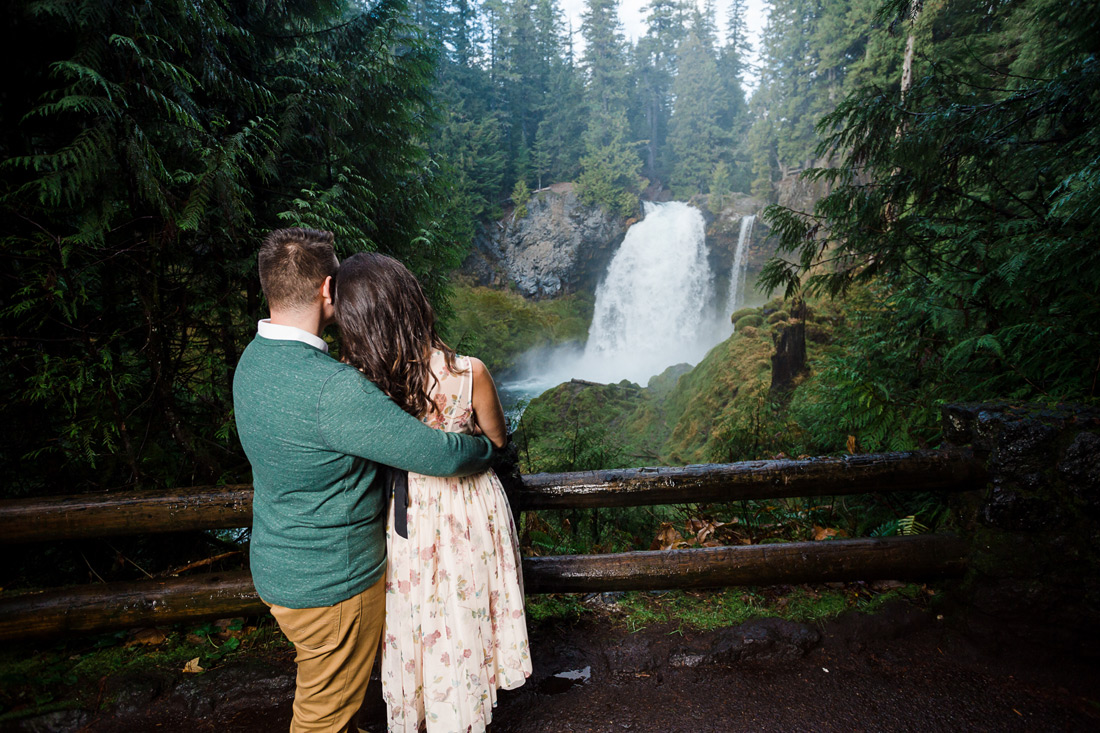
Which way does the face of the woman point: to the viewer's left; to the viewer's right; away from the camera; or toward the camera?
away from the camera

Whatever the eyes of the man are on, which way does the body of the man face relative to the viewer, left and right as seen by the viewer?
facing away from the viewer and to the right of the viewer

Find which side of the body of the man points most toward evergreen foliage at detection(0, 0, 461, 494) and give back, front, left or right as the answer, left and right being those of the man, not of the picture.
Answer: left

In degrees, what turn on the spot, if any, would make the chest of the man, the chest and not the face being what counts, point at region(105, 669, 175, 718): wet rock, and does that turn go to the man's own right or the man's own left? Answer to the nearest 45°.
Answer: approximately 90° to the man's own left

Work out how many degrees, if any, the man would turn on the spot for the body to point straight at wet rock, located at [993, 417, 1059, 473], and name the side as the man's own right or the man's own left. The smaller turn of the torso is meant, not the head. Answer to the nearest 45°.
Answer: approximately 45° to the man's own right

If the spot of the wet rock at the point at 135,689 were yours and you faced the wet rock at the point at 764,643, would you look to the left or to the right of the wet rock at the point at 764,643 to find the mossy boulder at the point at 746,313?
left

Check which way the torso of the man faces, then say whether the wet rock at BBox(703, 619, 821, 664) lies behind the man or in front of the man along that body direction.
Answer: in front

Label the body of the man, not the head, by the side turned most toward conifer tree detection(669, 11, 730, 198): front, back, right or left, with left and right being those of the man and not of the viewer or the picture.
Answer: front

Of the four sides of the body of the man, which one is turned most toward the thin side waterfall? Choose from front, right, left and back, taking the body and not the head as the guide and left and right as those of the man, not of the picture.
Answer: front

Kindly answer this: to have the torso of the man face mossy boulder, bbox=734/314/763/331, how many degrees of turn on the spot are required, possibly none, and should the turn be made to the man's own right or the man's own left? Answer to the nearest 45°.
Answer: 0° — they already face it

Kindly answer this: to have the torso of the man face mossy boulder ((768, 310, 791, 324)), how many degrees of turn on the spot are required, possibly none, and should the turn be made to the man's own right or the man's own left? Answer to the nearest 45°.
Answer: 0° — they already face it
